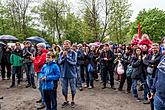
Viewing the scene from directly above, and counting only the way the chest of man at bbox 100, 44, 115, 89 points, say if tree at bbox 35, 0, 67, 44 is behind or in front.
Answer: behind

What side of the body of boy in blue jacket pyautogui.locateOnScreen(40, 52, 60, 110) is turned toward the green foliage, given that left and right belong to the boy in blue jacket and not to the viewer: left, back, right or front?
back

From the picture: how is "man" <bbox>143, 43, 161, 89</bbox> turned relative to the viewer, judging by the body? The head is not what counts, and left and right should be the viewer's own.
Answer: facing the viewer and to the left of the viewer

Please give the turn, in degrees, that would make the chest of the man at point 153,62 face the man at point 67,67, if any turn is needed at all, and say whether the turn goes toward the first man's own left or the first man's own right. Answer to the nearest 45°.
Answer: approximately 45° to the first man's own right

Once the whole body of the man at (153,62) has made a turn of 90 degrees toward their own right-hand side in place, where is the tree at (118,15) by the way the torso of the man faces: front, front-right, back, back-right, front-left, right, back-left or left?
front-right

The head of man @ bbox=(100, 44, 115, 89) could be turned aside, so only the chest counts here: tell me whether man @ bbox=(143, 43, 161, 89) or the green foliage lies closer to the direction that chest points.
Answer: the man

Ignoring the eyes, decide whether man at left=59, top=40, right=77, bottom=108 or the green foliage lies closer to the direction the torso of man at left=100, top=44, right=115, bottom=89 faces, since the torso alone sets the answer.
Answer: the man

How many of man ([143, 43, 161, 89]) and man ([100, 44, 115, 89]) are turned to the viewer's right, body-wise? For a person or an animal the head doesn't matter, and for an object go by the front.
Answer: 0

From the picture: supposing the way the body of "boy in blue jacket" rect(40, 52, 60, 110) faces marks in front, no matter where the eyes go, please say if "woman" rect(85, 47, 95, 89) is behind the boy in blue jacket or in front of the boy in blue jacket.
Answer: behind

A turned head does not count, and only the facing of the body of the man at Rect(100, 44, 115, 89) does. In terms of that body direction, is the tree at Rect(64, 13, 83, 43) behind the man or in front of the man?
behind

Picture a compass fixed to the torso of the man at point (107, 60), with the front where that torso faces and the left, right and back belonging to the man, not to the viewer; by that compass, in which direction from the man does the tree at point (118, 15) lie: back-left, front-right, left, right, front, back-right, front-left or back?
back

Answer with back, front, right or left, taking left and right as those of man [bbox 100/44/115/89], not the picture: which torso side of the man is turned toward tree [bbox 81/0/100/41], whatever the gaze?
back

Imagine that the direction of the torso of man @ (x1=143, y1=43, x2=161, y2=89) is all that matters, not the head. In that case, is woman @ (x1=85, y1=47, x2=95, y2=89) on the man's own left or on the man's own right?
on the man's own right
